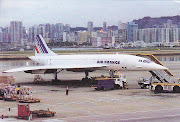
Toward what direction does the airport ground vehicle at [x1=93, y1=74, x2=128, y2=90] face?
to the viewer's right
